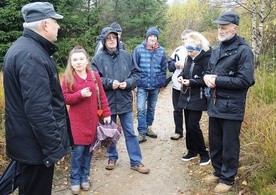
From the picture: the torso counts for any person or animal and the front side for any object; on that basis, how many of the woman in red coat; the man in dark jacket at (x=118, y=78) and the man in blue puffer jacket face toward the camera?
3

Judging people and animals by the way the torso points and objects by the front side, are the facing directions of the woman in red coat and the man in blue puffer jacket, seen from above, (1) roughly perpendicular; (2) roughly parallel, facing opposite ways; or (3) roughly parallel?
roughly parallel

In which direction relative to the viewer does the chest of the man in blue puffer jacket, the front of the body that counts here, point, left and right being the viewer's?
facing the viewer

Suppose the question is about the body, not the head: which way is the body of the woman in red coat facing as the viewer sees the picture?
toward the camera

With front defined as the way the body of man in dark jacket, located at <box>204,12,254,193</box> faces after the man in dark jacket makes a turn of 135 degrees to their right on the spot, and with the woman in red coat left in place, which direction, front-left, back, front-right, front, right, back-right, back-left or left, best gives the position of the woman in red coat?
left

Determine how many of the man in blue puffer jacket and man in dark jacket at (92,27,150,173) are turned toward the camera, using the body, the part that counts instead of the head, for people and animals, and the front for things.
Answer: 2

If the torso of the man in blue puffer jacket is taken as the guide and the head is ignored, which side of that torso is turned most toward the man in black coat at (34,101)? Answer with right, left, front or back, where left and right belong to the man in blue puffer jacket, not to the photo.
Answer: front

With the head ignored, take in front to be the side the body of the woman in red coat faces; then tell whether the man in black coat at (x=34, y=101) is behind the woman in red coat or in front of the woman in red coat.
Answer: in front

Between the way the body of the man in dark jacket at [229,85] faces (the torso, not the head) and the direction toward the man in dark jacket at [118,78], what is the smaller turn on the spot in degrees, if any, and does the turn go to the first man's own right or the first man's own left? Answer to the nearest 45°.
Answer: approximately 45° to the first man's own right

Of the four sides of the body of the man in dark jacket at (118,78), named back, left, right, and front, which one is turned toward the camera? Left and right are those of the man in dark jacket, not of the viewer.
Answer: front

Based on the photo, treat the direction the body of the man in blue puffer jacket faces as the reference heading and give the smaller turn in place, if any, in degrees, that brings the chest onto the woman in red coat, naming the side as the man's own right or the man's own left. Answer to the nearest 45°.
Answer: approximately 45° to the man's own right

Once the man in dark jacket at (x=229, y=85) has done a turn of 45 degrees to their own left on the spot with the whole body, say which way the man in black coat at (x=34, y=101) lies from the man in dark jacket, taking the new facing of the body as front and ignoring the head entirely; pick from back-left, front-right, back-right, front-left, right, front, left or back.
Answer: front-right

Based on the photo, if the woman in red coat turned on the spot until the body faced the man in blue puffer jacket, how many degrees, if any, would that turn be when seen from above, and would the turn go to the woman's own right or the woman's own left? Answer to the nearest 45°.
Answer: approximately 135° to the woman's own left
